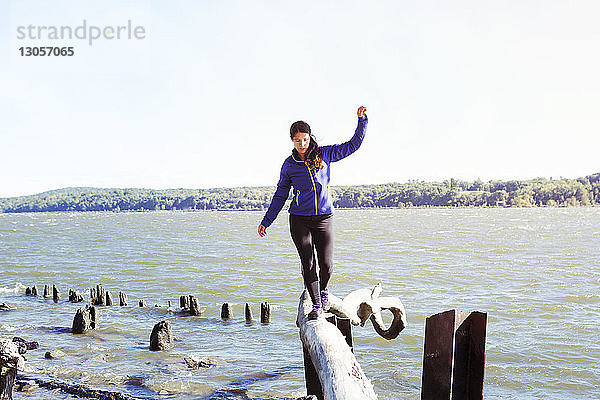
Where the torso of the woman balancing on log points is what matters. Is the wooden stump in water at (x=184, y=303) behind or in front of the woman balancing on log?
behind

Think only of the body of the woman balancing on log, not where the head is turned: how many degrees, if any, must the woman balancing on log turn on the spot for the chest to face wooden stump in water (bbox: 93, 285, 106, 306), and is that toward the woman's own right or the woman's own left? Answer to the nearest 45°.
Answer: approximately 135° to the woman's own right

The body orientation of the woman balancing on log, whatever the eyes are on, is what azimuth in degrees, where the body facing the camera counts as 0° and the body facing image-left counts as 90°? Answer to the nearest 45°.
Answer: approximately 0°

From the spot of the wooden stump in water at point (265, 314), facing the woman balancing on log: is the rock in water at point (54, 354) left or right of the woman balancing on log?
right
